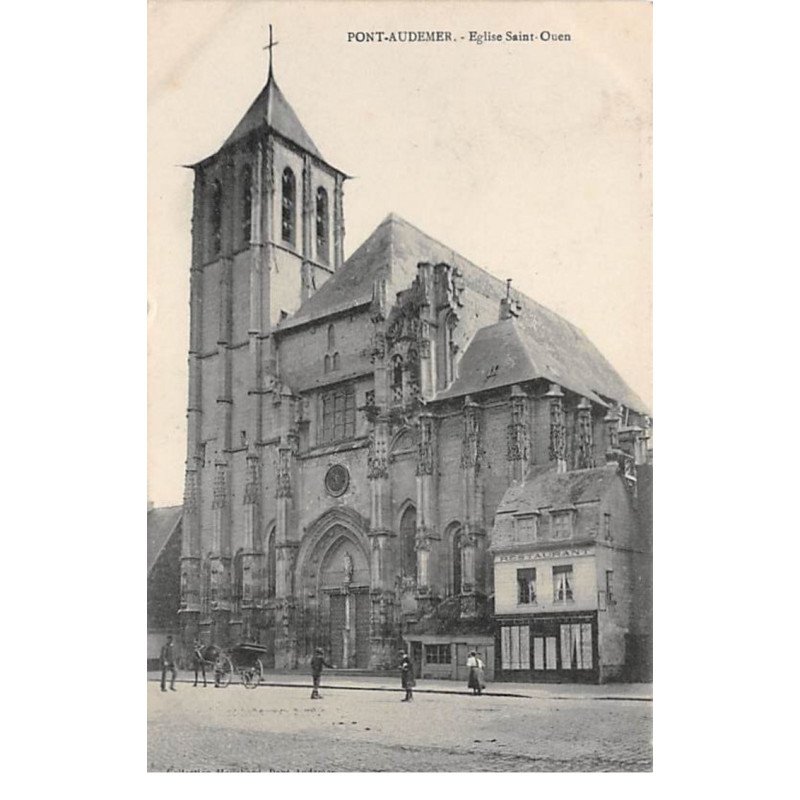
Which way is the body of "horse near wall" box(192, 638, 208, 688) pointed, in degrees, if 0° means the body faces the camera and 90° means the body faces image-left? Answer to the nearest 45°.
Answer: approximately 0°

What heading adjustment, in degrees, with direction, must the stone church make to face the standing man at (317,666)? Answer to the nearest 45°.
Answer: approximately 45° to its left
